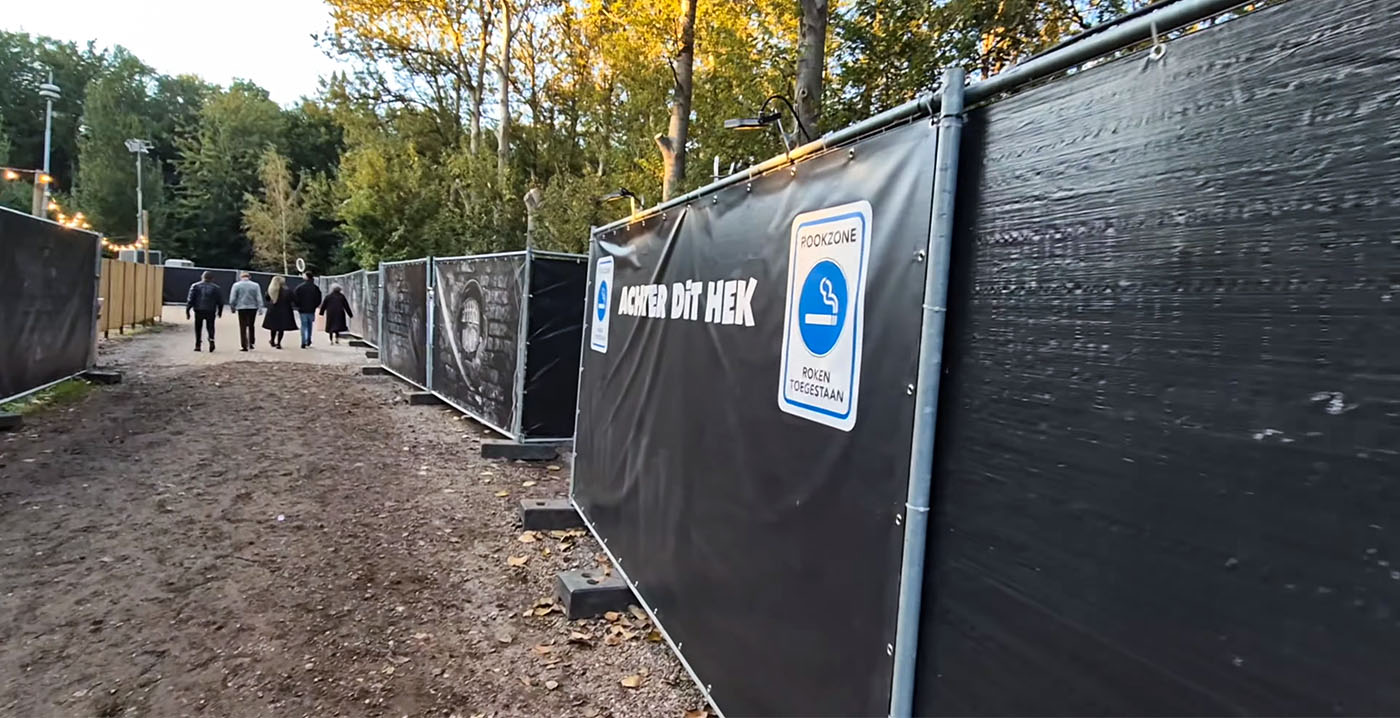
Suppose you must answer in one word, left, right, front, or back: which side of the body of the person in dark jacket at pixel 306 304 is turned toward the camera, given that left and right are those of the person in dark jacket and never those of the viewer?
back

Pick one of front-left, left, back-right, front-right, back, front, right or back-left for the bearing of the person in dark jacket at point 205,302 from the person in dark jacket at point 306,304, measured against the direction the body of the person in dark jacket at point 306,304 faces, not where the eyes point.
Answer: back-left

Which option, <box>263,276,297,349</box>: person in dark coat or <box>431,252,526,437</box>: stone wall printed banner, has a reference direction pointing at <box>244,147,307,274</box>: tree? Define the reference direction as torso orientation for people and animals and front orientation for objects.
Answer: the person in dark coat

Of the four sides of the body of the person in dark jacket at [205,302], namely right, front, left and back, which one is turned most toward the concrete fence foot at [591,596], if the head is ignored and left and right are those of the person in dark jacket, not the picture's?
back

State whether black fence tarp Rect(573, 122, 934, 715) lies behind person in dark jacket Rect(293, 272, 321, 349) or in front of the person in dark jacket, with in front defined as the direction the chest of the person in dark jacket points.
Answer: behind

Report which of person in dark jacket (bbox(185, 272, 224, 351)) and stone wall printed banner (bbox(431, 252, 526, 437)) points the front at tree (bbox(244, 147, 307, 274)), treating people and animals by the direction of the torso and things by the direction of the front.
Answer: the person in dark jacket

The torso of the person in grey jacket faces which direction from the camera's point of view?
away from the camera

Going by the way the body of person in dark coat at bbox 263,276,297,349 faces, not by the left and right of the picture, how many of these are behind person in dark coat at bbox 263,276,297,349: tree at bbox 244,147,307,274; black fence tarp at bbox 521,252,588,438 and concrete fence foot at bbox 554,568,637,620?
2

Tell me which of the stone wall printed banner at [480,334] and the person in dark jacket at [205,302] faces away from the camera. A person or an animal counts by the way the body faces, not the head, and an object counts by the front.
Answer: the person in dark jacket

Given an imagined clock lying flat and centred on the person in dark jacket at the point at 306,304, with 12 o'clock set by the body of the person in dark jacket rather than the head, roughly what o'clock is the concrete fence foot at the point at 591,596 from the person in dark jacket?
The concrete fence foot is roughly at 6 o'clock from the person in dark jacket.

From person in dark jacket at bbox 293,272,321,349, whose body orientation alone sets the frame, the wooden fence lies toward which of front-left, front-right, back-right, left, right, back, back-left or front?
front-left

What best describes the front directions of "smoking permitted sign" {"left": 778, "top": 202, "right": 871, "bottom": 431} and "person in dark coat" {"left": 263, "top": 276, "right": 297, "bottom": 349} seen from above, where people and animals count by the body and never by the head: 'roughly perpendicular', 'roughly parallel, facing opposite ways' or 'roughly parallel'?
roughly perpendicular

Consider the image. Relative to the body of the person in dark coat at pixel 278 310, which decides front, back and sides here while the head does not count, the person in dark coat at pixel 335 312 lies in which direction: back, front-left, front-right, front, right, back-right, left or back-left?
front-right

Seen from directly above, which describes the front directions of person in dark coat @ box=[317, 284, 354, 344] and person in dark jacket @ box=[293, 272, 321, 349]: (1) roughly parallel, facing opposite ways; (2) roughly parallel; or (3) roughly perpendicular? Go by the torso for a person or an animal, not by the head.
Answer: roughly parallel

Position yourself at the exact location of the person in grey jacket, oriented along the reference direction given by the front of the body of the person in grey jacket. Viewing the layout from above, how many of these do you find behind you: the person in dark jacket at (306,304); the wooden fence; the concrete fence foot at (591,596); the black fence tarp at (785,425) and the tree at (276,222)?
2

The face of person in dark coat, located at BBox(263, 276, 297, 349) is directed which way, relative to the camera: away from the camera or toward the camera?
away from the camera

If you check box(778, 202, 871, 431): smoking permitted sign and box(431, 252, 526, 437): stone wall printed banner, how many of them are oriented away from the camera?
0

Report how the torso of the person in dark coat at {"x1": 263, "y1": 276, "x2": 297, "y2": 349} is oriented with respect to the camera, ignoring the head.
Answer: away from the camera

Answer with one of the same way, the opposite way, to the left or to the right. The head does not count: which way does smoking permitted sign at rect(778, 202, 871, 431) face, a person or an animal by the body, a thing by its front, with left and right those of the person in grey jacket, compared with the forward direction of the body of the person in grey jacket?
to the left

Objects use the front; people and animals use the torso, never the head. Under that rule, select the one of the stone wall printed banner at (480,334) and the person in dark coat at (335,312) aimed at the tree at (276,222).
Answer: the person in dark coat

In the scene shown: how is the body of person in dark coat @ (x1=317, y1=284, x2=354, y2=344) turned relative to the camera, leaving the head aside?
away from the camera
